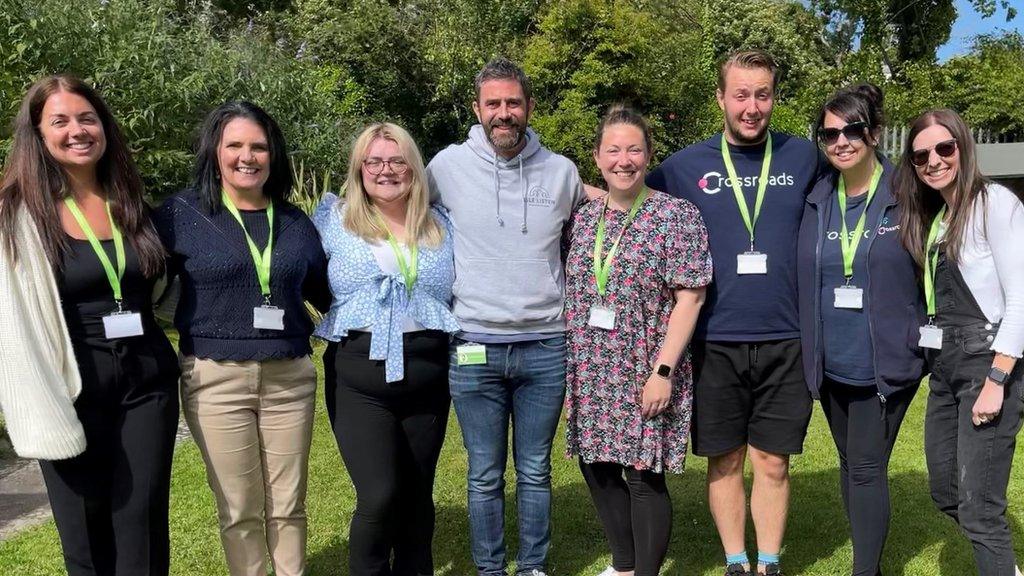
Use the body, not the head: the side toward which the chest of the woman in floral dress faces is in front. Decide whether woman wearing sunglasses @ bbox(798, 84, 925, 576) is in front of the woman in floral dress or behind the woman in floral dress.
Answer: behind

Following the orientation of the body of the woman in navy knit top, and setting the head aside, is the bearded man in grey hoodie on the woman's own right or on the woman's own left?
on the woman's own left

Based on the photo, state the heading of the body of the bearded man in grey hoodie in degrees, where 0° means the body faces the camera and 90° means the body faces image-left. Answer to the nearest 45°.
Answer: approximately 0°

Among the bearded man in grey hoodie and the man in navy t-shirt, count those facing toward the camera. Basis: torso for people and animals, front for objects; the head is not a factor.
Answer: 2

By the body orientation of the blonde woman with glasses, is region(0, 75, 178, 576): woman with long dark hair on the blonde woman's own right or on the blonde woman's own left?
on the blonde woman's own right

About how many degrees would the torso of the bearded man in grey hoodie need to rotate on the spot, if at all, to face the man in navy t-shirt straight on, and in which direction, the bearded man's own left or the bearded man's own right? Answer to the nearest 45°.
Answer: approximately 90° to the bearded man's own left

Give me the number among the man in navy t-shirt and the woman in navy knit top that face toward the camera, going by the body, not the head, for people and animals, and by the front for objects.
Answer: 2

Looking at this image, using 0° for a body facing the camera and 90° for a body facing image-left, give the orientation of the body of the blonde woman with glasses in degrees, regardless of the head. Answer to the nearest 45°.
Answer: approximately 0°

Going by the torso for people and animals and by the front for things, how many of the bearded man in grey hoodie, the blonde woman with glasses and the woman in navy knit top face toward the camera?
3

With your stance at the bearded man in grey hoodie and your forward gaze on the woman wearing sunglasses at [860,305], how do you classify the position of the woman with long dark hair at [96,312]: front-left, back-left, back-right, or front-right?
back-right
